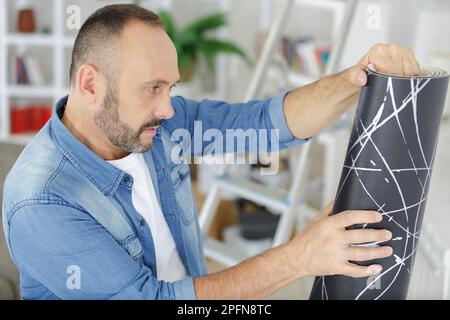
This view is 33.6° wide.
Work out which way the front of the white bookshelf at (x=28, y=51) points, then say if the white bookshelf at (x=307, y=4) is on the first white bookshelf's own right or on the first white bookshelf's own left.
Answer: on the first white bookshelf's own left

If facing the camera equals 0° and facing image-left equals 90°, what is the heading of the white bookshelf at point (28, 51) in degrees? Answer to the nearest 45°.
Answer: approximately 0°

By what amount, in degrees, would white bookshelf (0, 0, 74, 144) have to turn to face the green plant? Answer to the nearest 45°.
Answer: approximately 90° to its left

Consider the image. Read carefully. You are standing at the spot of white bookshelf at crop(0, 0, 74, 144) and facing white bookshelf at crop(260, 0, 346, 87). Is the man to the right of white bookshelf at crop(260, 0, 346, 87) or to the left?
right

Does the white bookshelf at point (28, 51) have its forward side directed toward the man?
yes

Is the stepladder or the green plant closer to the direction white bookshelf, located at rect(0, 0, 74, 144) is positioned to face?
the stepladder
